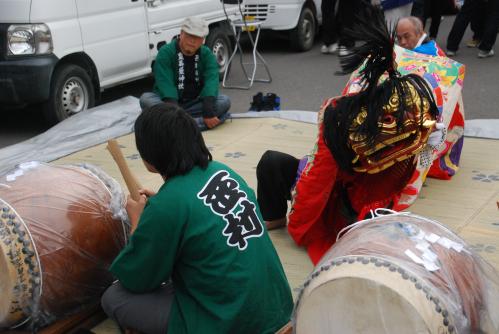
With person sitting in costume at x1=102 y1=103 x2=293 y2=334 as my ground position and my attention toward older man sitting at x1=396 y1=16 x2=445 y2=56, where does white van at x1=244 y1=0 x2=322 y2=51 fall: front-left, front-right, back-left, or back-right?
front-left

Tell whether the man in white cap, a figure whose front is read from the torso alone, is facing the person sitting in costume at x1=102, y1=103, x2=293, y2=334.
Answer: yes

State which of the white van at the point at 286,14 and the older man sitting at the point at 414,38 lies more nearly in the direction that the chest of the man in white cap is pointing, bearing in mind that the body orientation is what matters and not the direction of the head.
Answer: the older man sitting

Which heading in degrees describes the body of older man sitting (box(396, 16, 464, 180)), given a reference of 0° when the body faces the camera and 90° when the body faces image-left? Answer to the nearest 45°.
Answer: approximately 45°

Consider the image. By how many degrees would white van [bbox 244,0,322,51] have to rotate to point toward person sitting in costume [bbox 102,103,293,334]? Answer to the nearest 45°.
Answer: approximately 45° to its left

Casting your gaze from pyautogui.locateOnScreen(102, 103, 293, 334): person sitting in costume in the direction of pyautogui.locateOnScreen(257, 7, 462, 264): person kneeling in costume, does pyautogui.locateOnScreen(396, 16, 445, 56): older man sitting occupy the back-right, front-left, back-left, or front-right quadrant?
front-left

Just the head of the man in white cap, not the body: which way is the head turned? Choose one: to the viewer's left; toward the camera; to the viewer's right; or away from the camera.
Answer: toward the camera

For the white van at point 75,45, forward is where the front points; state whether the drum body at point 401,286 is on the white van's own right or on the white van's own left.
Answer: on the white van's own left

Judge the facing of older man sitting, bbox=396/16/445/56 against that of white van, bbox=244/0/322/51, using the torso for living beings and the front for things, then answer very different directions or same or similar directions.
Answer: same or similar directions

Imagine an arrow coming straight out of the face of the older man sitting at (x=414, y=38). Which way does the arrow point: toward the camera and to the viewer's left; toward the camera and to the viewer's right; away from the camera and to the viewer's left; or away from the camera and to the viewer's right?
toward the camera and to the viewer's left

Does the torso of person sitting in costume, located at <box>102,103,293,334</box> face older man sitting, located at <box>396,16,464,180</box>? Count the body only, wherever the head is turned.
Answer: no

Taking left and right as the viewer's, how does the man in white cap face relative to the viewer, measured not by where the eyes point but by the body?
facing the viewer

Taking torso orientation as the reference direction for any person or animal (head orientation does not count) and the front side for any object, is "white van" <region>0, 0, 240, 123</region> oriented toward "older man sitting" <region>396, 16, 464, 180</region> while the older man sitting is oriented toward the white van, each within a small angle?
no
